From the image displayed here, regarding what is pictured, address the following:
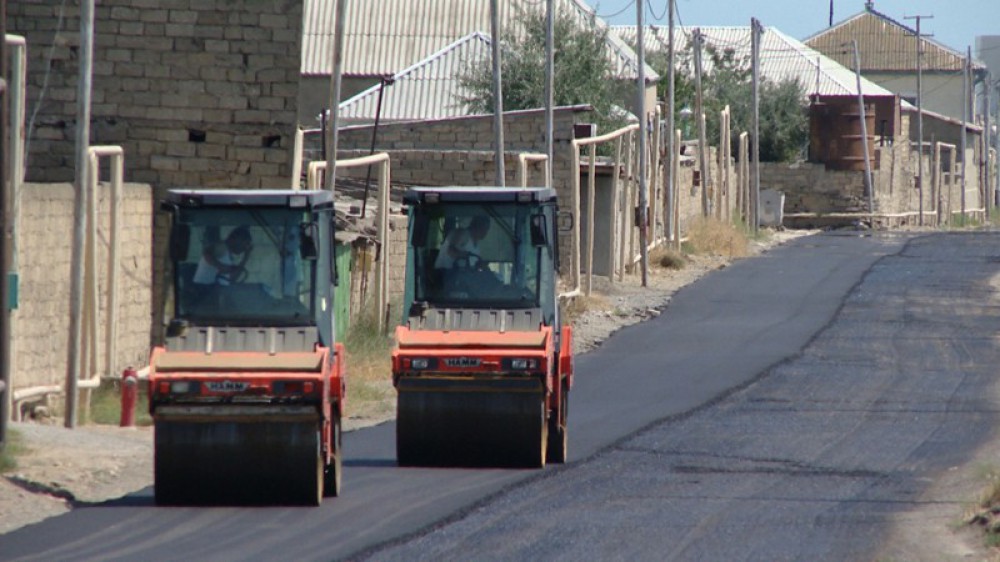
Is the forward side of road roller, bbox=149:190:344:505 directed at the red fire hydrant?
no

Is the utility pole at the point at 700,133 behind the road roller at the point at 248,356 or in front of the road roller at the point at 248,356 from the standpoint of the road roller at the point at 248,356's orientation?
behind

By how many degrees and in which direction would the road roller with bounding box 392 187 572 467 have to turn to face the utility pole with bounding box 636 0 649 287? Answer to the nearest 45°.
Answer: approximately 180°

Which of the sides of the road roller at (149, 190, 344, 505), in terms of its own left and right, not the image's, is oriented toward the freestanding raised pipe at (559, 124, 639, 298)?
back

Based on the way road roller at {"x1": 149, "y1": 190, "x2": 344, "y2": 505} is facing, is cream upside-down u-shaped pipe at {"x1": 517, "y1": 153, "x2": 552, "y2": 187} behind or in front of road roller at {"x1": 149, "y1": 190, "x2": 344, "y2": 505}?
behind

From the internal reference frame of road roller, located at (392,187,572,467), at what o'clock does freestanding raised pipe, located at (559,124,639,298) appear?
The freestanding raised pipe is roughly at 6 o'clock from the road roller.

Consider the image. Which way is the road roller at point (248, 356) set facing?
toward the camera

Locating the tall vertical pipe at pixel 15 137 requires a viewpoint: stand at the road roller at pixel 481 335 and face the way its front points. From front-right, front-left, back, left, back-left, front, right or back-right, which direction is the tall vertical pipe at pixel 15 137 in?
right

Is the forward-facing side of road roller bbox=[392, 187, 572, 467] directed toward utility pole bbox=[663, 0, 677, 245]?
no

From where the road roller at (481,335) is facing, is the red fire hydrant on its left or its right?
on its right

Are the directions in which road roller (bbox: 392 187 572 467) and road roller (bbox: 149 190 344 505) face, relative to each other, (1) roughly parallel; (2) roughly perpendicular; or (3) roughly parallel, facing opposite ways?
roughly parallel

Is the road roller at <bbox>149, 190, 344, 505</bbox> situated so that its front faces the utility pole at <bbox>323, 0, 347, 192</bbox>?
no

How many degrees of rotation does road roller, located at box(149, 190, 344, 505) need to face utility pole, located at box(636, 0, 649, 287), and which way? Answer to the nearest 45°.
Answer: approximately 180°

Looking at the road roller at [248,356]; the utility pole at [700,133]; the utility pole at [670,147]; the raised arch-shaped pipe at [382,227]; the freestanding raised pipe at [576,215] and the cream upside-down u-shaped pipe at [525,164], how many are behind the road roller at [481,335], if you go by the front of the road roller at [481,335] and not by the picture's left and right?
5

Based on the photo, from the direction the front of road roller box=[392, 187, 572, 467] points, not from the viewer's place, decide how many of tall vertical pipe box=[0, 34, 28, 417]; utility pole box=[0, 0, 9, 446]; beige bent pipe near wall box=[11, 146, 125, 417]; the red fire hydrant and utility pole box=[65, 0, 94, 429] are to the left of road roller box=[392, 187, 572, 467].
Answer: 0

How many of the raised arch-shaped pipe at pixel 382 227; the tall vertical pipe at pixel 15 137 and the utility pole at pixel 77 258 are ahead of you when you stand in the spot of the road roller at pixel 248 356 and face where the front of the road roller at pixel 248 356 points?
0

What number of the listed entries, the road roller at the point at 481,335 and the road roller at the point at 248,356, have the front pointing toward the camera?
2

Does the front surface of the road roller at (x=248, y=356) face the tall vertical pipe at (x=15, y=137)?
no

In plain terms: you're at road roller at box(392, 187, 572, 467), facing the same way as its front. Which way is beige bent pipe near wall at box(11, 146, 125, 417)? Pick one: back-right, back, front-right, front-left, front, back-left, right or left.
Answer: back-right
